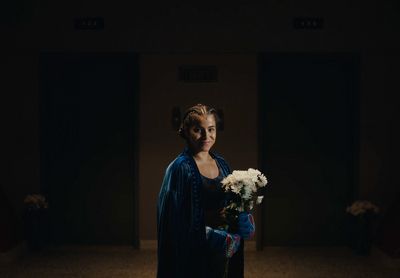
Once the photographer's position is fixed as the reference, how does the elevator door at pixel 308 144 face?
facing the viewer

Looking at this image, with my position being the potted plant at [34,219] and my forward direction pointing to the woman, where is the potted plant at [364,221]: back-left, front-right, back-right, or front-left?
front-left

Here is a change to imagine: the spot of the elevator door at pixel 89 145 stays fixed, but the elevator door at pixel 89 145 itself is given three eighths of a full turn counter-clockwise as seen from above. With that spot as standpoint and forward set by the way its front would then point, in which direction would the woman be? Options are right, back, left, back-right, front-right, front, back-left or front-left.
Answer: back-right

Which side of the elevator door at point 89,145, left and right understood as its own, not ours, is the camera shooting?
front

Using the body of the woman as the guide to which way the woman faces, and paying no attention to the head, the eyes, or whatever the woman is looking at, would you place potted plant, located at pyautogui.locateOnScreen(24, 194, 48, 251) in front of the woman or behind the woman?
behind

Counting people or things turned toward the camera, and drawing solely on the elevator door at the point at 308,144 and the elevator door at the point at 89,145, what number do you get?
2

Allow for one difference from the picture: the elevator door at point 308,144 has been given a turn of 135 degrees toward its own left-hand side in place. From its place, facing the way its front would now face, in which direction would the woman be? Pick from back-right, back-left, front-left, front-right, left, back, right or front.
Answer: back-right

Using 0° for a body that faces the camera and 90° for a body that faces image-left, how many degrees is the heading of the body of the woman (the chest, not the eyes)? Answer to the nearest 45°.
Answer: approximately 315°

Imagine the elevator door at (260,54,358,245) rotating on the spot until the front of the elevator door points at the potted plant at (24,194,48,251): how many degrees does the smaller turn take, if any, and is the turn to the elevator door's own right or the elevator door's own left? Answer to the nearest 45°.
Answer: approximately 90° to the elevator door's own right

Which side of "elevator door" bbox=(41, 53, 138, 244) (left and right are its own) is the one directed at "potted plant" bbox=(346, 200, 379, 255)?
left
